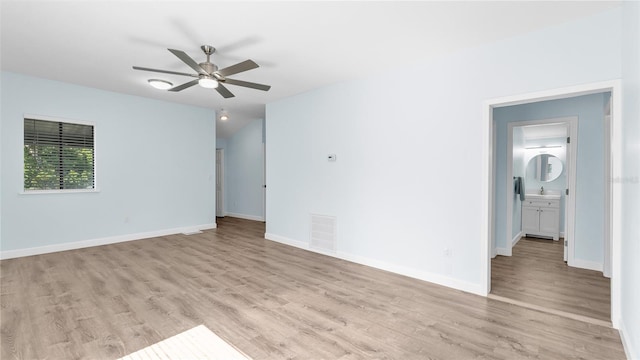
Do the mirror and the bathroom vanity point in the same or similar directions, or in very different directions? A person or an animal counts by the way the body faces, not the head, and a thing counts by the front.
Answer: same or similar directions

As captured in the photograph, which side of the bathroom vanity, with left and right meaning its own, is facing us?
front

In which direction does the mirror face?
toward the camera

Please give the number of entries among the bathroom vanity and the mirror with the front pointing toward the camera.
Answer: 2

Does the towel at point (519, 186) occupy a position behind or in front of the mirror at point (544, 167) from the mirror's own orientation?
in front
